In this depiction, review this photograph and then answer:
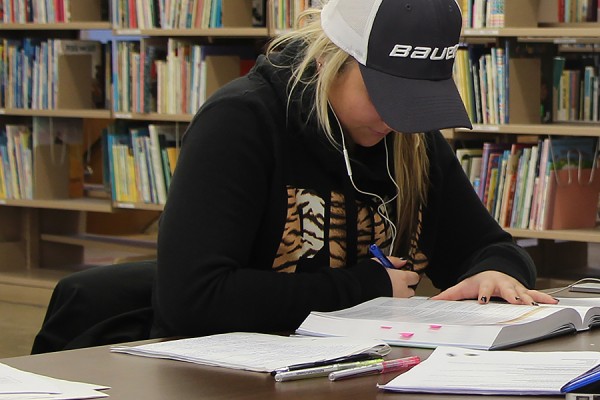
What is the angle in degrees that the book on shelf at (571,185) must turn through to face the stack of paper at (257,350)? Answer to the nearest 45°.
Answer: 0° — it already faces it

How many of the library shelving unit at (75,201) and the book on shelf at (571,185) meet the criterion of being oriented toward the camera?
2

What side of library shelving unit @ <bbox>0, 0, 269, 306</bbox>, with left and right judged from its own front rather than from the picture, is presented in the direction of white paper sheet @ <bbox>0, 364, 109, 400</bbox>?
front

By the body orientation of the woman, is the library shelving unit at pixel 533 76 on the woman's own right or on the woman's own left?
on the woman's own left

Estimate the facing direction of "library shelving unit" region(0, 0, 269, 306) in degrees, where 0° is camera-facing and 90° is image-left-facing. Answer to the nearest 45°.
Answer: approximately 0°

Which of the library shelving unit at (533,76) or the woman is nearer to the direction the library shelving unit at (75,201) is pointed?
the woman

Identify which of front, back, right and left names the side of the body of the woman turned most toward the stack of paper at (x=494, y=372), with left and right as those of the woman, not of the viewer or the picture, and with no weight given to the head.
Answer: front
